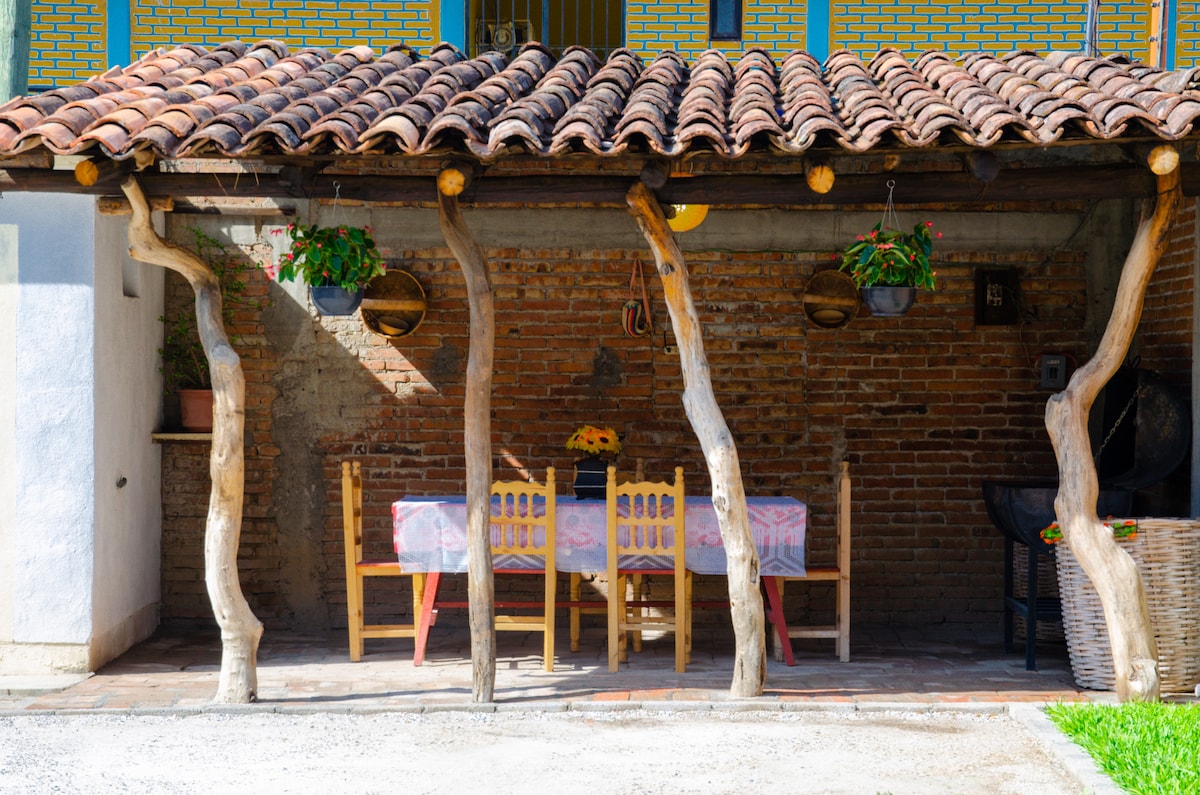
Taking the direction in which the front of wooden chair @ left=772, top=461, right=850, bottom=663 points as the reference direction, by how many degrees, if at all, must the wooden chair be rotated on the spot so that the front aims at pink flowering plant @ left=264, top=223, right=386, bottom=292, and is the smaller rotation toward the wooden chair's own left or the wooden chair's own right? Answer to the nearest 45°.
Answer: approximately 45° to the wooden chair's own left

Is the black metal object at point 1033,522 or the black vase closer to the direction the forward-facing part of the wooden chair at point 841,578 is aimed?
the black vase

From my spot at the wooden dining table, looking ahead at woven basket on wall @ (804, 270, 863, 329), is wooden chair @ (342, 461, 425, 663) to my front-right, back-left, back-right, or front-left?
back-left

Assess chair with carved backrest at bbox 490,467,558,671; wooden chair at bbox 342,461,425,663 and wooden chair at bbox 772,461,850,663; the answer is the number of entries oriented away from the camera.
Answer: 1

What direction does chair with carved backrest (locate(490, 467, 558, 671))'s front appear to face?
away from the camera

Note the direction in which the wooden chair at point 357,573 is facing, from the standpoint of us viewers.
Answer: facing to the right of the viewer

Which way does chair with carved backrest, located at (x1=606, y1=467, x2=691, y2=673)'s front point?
away from the camera

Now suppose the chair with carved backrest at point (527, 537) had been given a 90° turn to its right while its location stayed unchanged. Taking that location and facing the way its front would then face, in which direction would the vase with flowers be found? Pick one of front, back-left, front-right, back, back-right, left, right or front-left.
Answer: front-left

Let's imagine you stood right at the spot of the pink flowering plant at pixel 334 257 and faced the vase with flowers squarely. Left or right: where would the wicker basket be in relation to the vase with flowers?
right

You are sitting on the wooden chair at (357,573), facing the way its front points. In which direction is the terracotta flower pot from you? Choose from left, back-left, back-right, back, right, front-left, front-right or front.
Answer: back-left

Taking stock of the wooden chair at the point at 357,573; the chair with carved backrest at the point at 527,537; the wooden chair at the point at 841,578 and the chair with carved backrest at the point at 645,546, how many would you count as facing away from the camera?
2

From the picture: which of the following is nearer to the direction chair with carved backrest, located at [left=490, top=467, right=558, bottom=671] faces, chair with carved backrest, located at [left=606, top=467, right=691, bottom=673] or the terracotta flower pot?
the terracotta flower pot

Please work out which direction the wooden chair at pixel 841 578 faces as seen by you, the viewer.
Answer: facing to the left of the viewer

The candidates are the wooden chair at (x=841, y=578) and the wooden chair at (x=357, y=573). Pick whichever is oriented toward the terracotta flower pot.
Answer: the wooden chair at (x=841, y=578)
